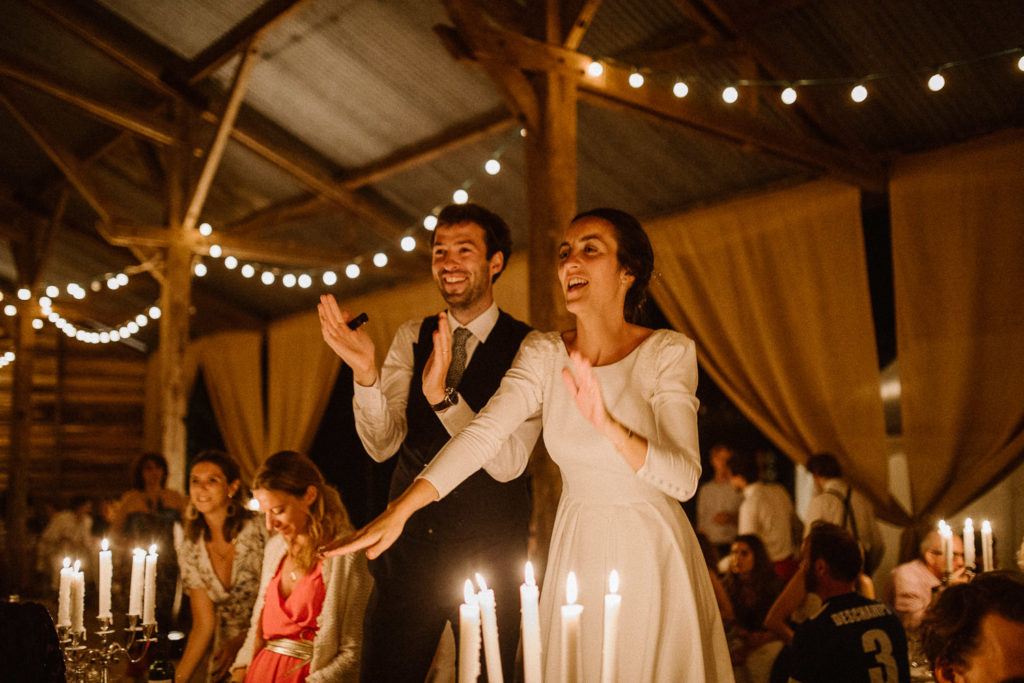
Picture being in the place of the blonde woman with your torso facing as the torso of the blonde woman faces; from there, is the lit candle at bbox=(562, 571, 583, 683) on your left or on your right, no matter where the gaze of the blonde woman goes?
on your left

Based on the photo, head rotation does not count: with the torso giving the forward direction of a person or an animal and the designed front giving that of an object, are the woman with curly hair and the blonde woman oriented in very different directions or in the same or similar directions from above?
same or similar directions

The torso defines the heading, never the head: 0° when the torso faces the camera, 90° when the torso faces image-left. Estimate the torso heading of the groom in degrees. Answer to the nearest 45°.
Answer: approximately 45°

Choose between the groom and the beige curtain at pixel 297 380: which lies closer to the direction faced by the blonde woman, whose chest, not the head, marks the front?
the groom

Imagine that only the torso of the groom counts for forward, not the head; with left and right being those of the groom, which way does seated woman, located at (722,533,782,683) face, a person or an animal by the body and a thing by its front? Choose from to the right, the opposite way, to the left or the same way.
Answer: the same way

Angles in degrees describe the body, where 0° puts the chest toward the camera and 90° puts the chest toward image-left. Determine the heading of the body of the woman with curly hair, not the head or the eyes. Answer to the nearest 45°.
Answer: approximately 45°

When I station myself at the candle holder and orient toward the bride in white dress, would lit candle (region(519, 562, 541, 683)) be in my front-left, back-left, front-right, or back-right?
front-right

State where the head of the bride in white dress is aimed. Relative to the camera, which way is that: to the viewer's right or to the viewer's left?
to the viewer's left

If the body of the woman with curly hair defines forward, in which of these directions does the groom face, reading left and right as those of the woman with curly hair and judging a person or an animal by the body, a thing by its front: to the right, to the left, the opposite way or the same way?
the same way
